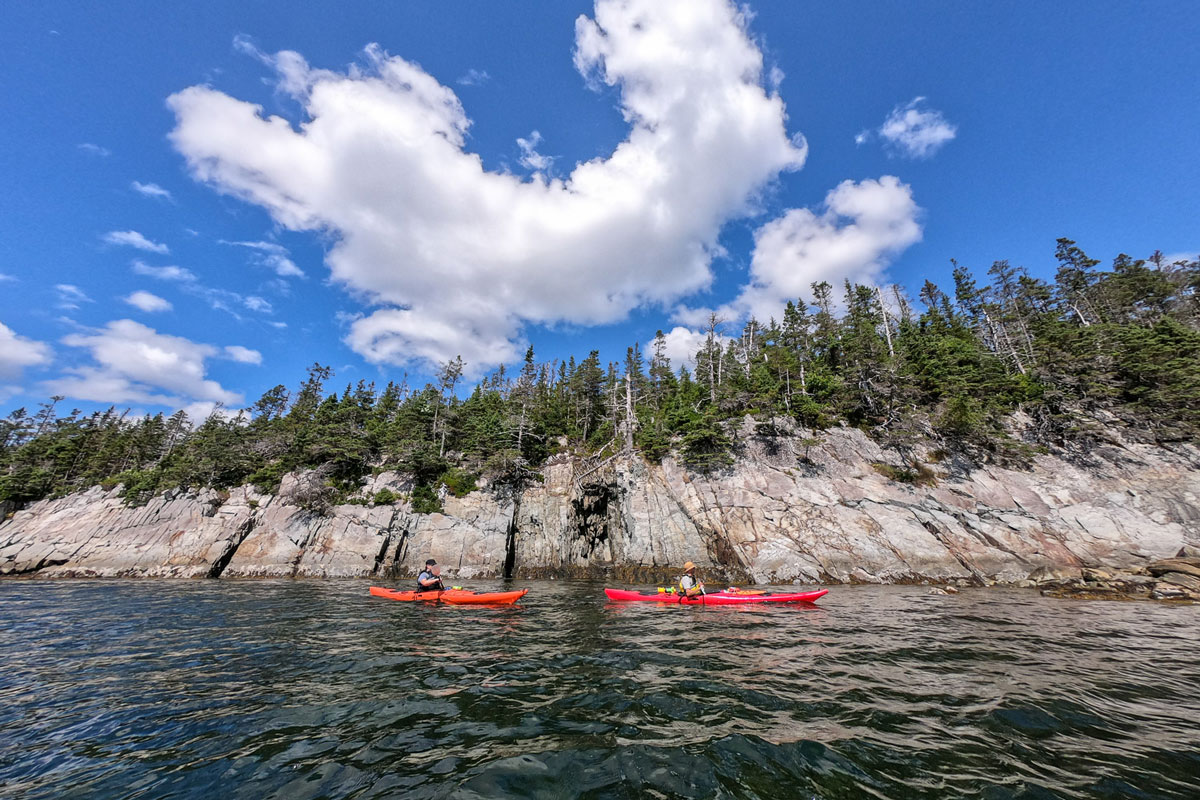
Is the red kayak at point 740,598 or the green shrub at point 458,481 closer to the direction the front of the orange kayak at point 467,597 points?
the red kayak

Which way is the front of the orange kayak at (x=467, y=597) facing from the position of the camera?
facing to the right of the viewer

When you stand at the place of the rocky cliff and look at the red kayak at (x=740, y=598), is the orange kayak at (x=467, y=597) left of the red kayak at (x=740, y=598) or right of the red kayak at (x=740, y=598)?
right

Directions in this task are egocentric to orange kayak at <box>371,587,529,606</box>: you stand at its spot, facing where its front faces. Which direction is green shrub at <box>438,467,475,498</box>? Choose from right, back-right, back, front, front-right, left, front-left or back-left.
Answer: left

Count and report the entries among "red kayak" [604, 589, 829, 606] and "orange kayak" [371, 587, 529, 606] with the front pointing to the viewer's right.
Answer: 2

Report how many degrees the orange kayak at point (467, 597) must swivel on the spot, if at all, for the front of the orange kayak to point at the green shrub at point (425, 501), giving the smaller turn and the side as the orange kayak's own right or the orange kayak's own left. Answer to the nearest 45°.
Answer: approximately 90° to the orange kayak's own left

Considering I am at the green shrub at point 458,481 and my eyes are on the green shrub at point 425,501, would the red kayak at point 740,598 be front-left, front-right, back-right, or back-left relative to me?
back-left

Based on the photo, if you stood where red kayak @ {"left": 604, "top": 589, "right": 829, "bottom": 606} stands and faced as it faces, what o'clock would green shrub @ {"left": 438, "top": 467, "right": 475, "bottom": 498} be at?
The green shrub is roughly at 7 o'clock from the red kayak.

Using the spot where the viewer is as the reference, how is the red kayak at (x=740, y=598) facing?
facing to the right of the viewer

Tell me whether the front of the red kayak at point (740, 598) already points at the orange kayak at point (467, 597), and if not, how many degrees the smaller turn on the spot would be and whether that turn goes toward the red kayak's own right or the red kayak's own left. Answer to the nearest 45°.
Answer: approximately 180°

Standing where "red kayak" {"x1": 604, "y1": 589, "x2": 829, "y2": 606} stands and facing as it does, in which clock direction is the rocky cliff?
The rocky cliff is roughly at 9 o'clock from the red kayak.
